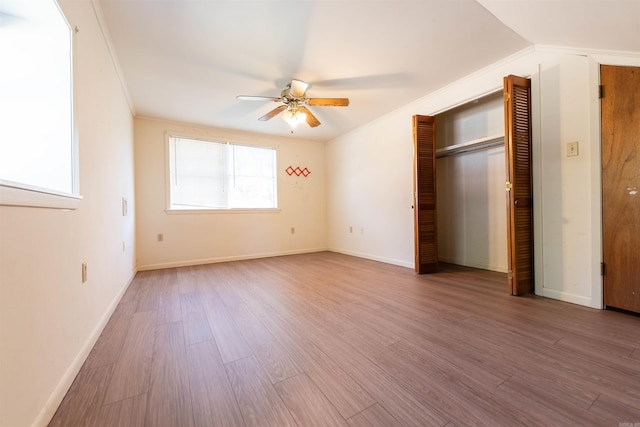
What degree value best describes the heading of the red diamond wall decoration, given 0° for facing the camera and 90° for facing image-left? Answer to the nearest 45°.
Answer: approximately 0°

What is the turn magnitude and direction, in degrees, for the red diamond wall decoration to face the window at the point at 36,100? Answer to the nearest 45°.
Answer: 0° — it already faces it

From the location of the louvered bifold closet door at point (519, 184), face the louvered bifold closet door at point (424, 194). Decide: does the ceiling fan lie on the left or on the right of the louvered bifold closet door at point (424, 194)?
left

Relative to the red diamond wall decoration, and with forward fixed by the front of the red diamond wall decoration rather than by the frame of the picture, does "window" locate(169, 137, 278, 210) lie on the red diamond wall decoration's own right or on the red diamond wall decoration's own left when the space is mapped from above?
on the red diamond wall decoration's own right

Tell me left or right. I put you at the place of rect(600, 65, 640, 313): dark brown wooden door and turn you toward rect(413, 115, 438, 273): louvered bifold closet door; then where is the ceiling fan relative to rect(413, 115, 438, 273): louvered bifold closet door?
left

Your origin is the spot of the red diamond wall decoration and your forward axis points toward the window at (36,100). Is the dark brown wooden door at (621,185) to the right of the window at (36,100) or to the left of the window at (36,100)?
left

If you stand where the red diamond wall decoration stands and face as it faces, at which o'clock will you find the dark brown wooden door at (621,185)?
The dark brown wooden door is roughly at 11 o'clock from the red diamond wall decoration.

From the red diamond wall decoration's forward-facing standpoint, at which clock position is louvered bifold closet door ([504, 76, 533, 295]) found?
The louvered bifold closet door is roughly at 11 o'clock from the red diamond wall decoration.

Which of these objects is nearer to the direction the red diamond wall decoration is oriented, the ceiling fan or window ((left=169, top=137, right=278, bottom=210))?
the ceiling fan

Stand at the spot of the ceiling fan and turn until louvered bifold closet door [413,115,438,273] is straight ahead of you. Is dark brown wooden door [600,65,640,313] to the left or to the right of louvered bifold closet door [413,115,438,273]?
right

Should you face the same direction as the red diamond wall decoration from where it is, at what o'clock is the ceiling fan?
The ceiling fan is roughly at 12 o'clock from the red diamond wall decoration.

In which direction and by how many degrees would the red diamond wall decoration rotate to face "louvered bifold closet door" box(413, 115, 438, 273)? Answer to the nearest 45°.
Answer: approximately 45° to its left
